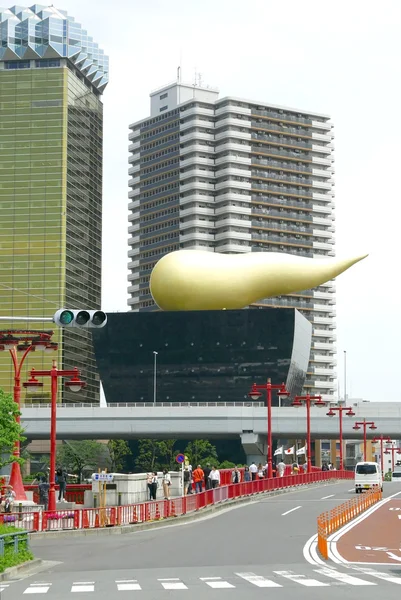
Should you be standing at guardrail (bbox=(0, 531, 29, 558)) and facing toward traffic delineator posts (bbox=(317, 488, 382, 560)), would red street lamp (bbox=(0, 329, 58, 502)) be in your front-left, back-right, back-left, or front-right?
front-left

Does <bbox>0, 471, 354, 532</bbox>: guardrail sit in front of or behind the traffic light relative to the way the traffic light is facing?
behind

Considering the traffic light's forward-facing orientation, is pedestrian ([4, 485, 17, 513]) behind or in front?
behind

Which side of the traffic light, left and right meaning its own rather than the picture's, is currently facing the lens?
front

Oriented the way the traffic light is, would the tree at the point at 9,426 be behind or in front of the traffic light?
behind
